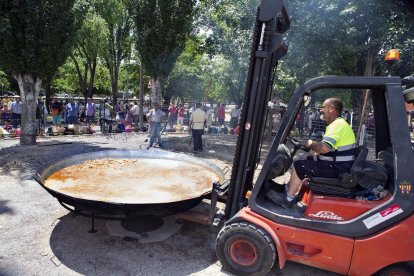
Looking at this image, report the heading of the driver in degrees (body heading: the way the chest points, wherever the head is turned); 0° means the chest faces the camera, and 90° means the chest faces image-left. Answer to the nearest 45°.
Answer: approximately 90°

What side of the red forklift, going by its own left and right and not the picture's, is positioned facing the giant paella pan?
front

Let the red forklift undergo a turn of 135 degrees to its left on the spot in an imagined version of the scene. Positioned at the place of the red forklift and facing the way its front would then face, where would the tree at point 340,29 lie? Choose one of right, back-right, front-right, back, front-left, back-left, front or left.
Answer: back-left

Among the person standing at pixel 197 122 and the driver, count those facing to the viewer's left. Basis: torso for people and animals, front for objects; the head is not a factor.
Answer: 1

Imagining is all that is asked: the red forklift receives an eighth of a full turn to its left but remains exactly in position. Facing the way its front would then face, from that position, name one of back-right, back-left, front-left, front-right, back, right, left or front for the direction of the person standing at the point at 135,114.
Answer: right

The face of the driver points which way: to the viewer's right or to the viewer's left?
to the viewer's left

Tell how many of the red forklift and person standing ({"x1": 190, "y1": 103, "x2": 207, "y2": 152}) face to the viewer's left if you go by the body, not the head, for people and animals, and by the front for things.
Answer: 1

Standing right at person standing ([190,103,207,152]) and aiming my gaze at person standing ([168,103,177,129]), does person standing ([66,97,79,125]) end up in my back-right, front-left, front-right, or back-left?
front-left

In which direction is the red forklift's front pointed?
to the viewer's left

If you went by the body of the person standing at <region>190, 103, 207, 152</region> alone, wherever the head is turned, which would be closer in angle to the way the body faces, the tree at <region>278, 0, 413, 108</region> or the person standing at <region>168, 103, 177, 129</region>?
the person standing
